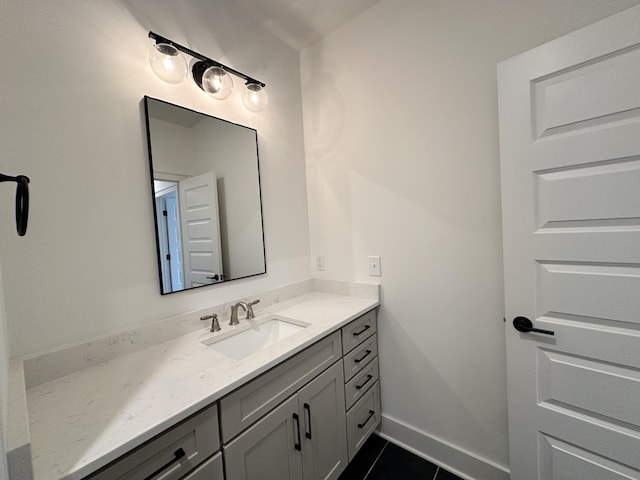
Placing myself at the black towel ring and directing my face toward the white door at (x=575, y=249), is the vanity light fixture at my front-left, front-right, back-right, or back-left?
front-left

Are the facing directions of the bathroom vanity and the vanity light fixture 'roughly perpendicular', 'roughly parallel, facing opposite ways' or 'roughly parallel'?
roughly parallel

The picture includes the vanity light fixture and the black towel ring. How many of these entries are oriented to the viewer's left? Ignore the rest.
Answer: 0

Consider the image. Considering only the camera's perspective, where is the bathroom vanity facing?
facing the viewer and to the right of the viewer

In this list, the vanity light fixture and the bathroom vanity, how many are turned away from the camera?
0

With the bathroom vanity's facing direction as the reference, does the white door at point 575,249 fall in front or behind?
in front

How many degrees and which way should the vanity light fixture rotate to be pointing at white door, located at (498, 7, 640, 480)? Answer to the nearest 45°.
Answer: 0° — it already faces it

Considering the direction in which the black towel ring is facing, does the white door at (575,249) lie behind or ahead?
ahead

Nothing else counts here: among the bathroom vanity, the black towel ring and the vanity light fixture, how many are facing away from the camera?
0

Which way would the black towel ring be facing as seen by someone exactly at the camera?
facing to the right of the viewer
